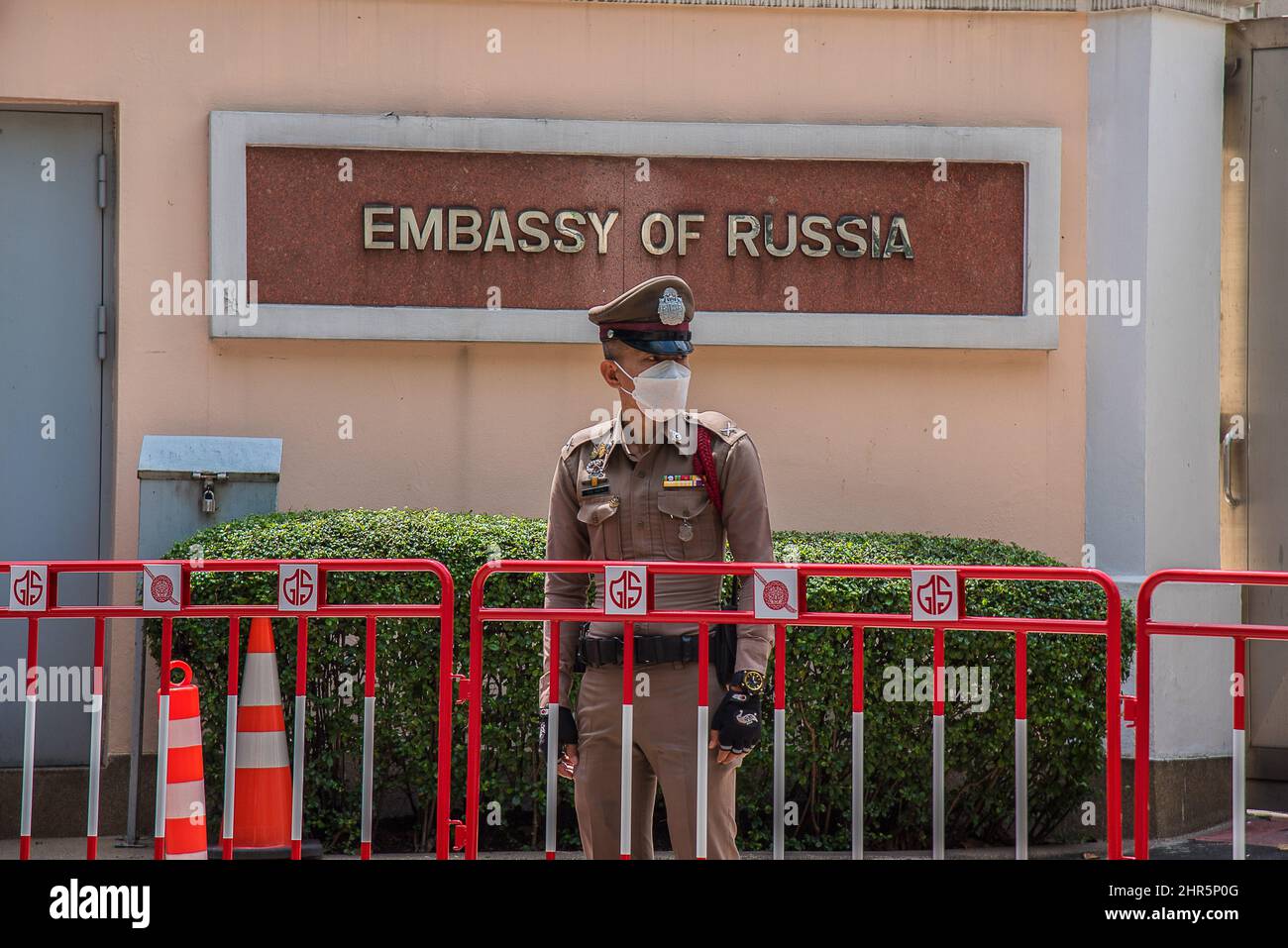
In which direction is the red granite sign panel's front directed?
toward the camera

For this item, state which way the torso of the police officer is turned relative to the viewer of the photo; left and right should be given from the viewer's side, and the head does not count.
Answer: facing the viewer

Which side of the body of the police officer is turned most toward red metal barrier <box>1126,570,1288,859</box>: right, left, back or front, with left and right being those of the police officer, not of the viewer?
left

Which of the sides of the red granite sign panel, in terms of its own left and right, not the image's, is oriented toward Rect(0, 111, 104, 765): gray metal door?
right

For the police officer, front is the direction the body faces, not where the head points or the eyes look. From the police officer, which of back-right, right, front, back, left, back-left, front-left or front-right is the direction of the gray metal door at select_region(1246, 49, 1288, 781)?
back-left

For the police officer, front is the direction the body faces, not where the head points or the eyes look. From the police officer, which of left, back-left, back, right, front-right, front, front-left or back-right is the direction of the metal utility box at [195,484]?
back-right

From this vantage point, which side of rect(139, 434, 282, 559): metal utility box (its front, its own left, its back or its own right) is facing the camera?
front

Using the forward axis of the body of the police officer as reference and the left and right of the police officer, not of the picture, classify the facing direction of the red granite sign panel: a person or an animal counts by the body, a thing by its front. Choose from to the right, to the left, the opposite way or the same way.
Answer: the same way

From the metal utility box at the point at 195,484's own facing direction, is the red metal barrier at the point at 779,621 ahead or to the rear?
ahead

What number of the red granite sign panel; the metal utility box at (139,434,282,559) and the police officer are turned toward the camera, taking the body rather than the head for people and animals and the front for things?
3

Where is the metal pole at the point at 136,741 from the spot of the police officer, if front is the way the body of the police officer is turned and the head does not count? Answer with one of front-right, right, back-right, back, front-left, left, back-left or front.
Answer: back-right

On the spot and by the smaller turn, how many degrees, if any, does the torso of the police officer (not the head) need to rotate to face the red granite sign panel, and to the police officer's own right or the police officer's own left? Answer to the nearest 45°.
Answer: approximately 180°

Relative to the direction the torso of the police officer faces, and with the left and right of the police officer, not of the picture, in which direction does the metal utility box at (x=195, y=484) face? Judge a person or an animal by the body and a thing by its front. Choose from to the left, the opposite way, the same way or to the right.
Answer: the same way

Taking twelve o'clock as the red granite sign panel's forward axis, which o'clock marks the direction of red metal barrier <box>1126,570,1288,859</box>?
The red metal barrier is roughly at 11 o'clock from the red granite sign panel.

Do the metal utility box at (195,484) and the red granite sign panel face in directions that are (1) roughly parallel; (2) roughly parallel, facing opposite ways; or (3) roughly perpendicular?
roughly parallel

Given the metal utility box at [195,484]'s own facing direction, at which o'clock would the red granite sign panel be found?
The red granite sign panel is roughly at 9 o'clock from the metal utility box.

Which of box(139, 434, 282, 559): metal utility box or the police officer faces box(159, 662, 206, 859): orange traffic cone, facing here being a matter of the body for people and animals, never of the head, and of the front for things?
the metal utility box

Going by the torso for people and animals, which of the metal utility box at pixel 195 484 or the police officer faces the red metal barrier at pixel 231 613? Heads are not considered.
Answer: the metal utility box
